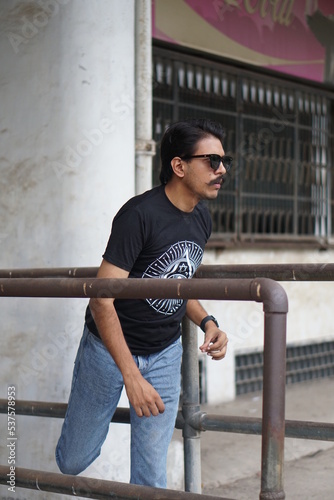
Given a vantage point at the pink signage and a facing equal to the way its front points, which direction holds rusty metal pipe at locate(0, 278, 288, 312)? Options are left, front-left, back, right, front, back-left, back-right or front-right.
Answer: front-right

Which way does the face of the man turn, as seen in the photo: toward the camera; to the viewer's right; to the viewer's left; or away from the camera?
to the viewer's right

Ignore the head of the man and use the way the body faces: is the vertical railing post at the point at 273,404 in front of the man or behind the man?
in front

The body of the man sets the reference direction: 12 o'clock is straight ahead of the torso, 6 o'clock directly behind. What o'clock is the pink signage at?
The pink signage is roughly at 8 o'clock from the man.

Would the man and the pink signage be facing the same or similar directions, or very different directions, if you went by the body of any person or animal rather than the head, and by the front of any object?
same or similar directions

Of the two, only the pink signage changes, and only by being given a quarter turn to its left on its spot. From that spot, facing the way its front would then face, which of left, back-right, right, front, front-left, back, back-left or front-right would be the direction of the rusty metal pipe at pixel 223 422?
back-right

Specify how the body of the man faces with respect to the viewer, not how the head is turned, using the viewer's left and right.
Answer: facing the viewer and to the right of the viewer

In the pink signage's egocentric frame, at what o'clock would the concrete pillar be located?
The concrete pillar is roughly at 2 o'clock from the pink signage.
